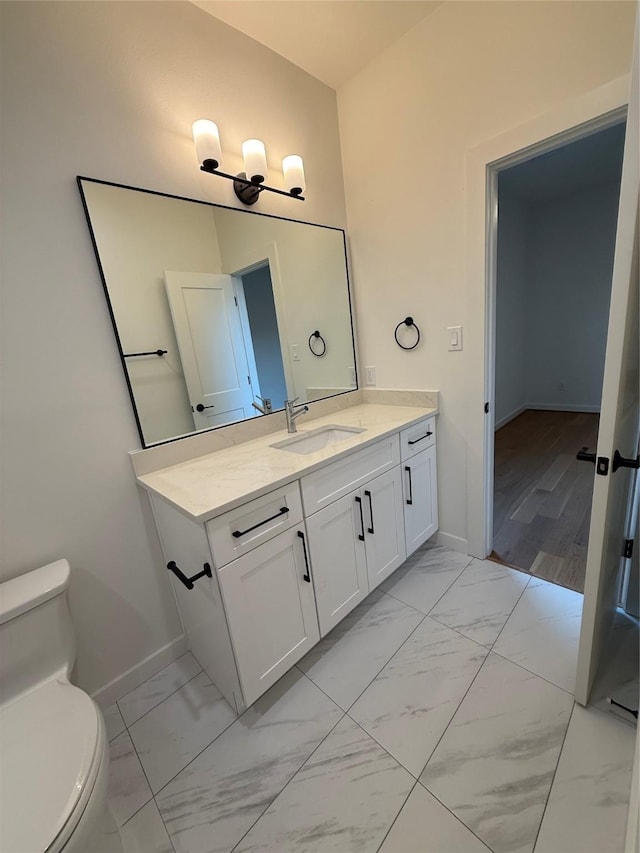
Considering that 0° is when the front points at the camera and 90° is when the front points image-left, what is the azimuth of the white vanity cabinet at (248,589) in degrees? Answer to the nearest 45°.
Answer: approximately 315°

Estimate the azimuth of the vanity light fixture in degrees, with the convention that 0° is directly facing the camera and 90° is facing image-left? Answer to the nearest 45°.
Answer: approximately 315°

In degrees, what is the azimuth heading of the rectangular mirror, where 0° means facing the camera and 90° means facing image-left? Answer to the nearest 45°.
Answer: approximately 315°
